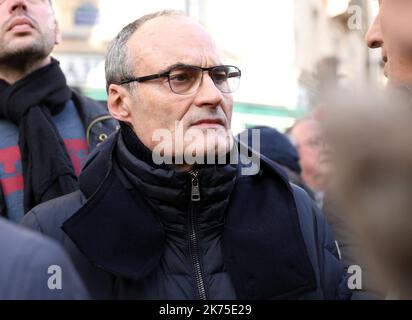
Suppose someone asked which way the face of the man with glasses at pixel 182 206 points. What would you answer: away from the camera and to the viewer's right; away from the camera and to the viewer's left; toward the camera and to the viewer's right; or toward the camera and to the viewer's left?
toward the camera and to the viewer's right

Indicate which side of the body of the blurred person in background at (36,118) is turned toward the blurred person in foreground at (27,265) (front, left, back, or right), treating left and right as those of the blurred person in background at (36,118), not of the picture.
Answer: front

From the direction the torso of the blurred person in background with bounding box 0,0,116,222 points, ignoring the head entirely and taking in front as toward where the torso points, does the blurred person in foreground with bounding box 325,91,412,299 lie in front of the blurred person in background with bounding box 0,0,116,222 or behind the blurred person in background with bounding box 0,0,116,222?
in front

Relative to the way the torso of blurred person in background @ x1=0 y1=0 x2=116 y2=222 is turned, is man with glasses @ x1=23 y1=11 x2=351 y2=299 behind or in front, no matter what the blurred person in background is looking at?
in front

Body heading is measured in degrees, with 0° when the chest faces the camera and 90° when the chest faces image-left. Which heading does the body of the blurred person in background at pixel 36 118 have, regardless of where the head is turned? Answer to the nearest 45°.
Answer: approximately 0°
